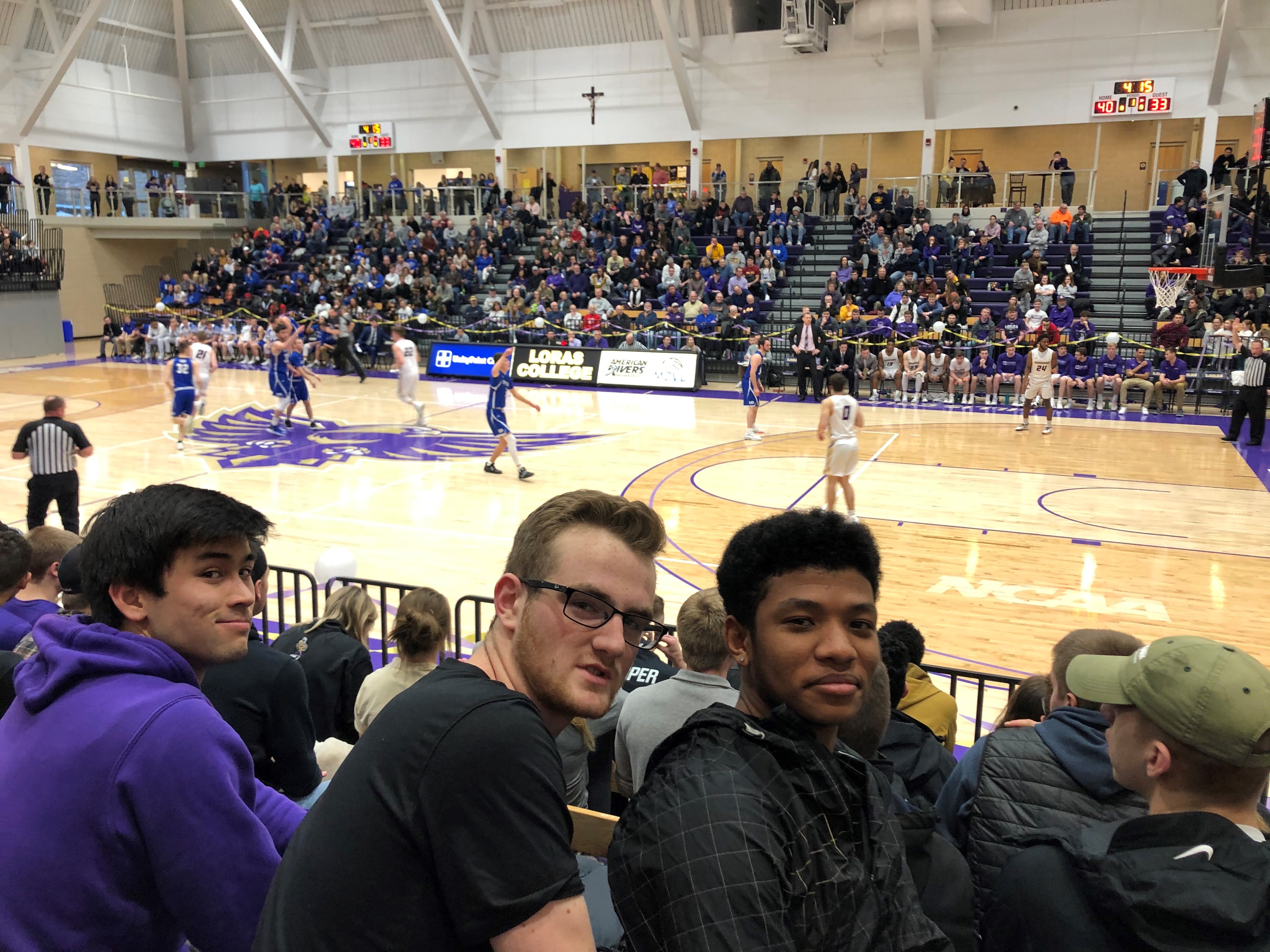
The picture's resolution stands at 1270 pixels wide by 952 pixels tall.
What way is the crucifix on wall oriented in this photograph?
toward the camera

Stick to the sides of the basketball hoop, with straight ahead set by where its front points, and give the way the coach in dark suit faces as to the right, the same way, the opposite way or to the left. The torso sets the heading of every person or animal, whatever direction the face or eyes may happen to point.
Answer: to the left

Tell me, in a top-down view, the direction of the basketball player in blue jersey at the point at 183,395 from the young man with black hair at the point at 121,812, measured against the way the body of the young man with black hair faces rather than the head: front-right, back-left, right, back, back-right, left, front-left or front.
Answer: front-left

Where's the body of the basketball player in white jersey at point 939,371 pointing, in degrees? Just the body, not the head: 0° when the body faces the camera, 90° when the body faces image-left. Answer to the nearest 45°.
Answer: approximately 0°

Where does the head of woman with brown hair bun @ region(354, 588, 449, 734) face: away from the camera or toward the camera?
away from the camera

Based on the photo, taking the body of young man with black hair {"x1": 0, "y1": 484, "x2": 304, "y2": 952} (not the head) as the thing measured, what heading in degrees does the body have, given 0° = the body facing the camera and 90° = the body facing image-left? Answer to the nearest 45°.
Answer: approximately 225°

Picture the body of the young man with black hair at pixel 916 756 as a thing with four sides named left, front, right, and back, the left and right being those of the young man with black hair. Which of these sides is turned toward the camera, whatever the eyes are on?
back

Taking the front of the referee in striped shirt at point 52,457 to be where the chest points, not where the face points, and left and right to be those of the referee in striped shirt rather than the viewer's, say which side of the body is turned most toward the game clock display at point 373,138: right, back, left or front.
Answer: front

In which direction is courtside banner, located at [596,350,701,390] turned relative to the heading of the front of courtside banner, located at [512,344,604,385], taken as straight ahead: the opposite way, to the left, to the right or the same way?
the same way

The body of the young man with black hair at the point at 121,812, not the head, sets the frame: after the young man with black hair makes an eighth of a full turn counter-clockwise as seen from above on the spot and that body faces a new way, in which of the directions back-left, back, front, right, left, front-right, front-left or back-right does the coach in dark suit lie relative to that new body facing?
front-right

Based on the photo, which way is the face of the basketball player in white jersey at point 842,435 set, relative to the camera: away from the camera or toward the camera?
away from the camera

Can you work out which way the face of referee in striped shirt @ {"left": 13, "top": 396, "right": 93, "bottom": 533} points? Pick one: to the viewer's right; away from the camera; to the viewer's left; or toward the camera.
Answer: away from the camera

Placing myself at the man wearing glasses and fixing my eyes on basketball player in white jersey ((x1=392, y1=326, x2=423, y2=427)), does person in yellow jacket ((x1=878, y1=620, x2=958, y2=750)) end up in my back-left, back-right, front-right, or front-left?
front-right

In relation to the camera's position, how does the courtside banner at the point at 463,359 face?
facing the viewer

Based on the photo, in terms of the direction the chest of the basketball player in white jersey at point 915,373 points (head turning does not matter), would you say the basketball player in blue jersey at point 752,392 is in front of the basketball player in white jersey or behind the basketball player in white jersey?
in front

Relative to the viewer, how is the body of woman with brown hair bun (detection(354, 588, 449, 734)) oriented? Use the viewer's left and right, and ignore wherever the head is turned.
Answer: facing away from the viewer

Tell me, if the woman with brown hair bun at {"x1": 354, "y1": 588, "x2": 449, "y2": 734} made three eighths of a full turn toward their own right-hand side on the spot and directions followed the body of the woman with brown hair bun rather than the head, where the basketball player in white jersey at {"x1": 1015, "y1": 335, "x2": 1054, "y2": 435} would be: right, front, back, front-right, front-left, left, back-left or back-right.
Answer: left
